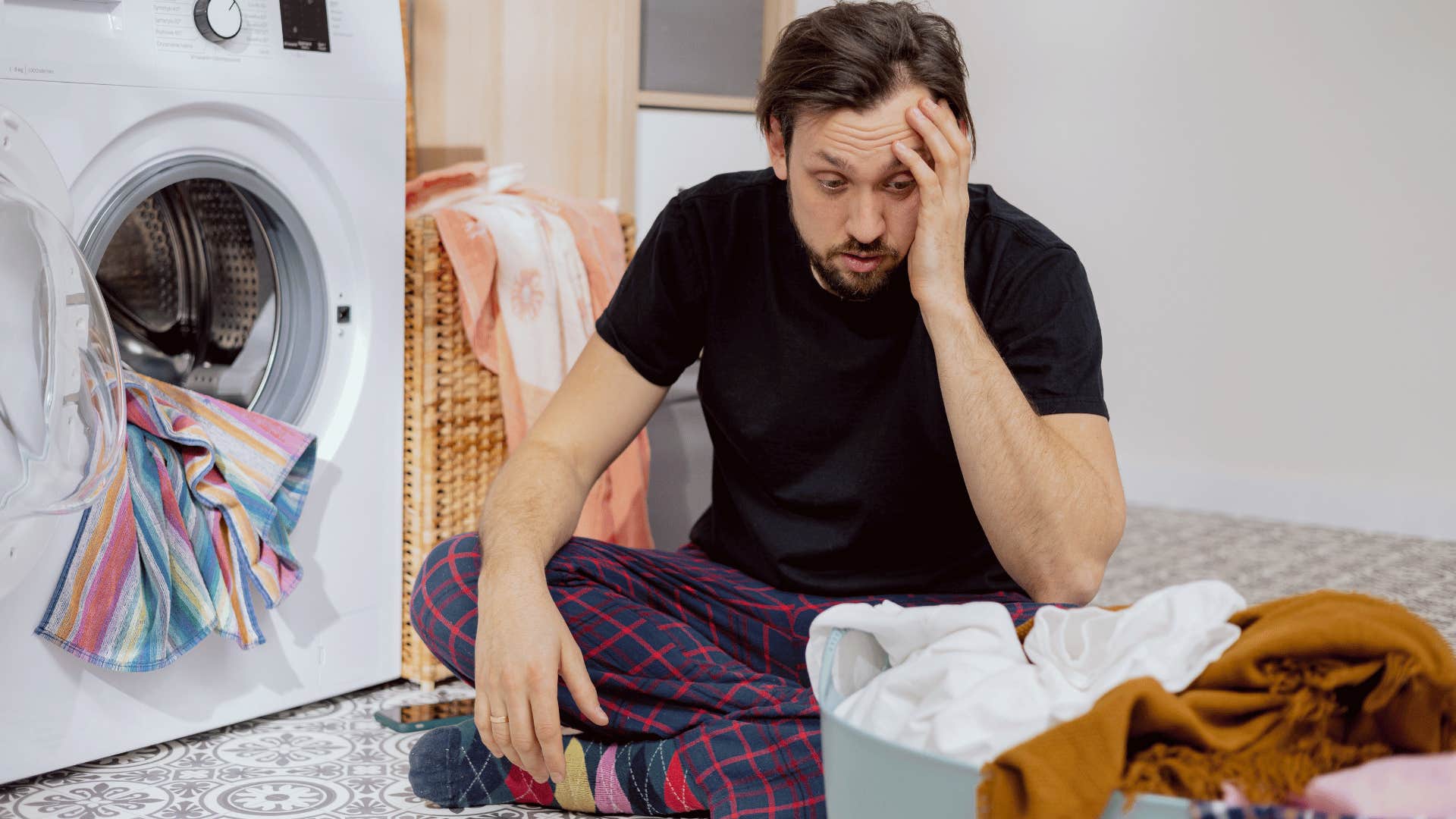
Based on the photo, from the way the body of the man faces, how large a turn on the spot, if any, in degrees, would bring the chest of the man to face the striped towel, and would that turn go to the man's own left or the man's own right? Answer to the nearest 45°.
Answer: approximately 90° to the man's own right

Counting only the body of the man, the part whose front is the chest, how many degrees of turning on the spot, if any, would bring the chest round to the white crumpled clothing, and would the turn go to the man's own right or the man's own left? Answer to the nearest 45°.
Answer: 0° — they already face it

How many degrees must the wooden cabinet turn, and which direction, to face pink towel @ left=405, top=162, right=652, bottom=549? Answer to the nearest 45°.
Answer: approximately 45° to its right

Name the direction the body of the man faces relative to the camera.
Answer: toward the camera

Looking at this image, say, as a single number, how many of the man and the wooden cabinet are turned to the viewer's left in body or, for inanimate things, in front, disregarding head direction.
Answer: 0

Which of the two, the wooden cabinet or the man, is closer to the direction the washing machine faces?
the man

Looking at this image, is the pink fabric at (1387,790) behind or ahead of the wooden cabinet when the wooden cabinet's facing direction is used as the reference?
ahead

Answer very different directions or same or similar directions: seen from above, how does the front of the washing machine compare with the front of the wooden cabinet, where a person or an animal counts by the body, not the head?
same or similar directions

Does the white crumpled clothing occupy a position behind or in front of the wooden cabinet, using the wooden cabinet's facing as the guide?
in front

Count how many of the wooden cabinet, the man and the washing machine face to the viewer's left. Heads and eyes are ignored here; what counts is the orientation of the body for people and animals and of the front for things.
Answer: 0

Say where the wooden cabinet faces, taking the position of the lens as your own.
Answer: facing the viewer and to the right of the viewer
